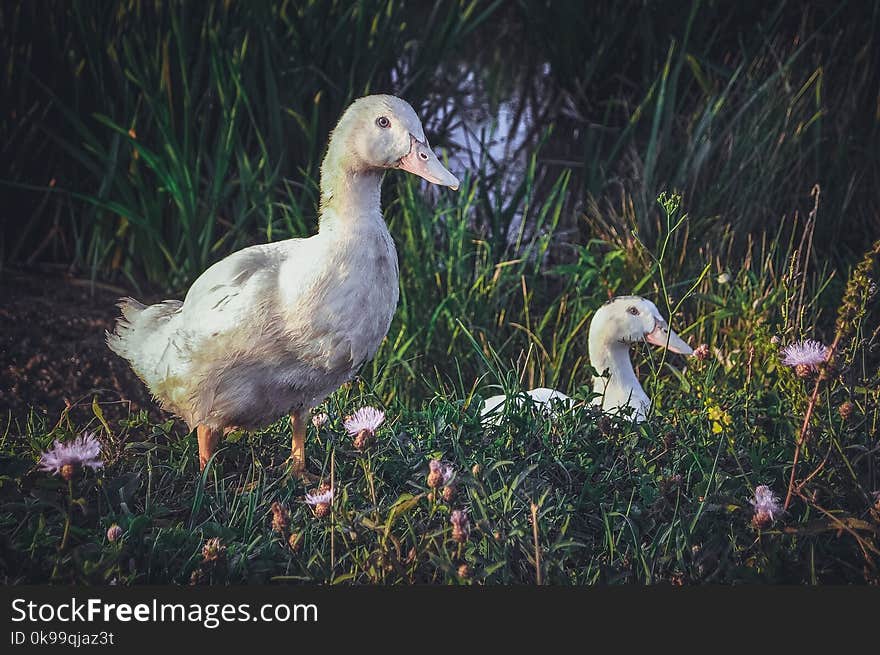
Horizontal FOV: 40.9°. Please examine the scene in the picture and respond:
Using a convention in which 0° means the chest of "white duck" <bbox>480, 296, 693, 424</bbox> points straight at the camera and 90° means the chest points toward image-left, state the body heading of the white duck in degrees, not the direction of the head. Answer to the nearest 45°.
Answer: approximately 270°

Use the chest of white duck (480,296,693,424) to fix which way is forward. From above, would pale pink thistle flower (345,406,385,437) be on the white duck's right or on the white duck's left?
on the white duck's right

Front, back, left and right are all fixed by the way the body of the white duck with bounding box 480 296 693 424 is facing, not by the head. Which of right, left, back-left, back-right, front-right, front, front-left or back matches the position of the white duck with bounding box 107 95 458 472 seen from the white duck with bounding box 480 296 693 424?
back-right
